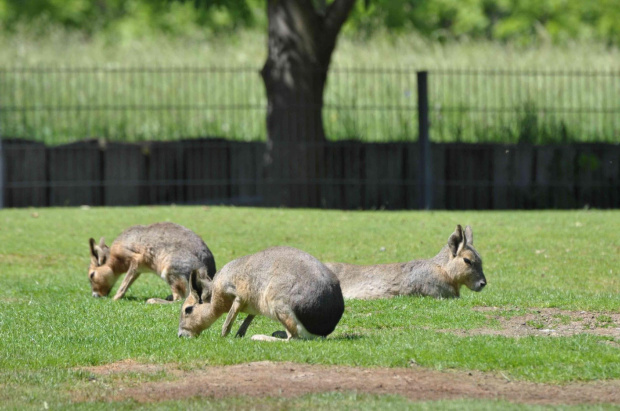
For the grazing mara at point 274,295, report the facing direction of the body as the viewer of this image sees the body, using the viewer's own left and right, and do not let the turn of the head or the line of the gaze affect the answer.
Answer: facing to the left of the viewer

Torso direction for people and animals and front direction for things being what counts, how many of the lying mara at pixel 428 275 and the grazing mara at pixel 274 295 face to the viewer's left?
1

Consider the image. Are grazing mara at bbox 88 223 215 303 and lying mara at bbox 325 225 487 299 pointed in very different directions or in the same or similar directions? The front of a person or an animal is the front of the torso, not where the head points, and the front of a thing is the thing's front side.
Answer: very different directions

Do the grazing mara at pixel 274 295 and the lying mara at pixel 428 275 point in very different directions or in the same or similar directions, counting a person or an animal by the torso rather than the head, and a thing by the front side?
very different directions

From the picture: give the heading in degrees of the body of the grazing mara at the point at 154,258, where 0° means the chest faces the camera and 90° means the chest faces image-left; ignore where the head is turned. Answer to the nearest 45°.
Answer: approximately 90°

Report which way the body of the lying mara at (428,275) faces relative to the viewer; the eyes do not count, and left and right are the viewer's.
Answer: facing to the right of the viewer

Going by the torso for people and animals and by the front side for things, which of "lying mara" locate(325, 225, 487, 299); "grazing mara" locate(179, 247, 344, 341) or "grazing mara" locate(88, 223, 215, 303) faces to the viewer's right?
"lying mara" locate(325, 225, 487, 299)

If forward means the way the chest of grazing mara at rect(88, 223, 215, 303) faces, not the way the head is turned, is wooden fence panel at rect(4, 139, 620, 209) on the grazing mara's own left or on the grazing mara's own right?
on the grazing mara's own right

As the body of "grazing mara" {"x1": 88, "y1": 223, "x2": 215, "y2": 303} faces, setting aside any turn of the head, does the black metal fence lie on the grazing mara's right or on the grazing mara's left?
on the grazing mara's right

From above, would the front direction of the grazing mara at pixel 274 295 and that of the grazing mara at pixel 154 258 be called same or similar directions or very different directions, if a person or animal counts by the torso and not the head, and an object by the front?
same or similar directions

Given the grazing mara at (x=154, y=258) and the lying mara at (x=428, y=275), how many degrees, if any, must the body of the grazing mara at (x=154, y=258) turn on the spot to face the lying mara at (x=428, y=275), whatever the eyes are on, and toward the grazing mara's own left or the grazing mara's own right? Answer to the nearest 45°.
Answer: approximately 180°

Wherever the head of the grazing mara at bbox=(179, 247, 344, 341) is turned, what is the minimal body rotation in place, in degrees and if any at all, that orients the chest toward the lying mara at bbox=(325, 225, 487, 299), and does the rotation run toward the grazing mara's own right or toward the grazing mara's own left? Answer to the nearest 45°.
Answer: approximately 135° to the grazing mara's own right

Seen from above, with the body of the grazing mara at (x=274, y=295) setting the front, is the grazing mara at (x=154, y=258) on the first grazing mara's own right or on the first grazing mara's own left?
on the first grazing mara's own right
